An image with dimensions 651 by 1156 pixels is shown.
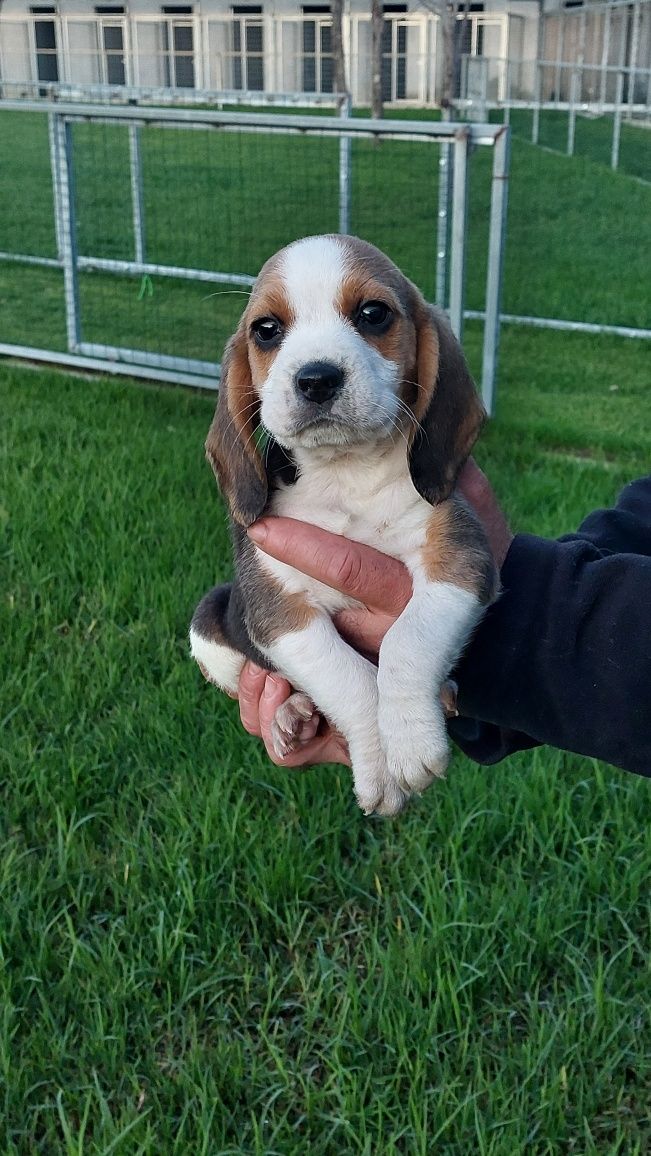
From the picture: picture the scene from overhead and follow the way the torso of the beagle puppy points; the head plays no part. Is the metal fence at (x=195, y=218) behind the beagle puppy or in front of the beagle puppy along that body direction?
behind

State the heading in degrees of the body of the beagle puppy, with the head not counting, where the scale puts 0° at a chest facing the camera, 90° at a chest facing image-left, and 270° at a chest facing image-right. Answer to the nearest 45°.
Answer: approximately 0°

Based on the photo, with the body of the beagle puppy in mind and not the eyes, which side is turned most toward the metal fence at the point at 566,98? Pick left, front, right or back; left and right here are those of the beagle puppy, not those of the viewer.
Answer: back
